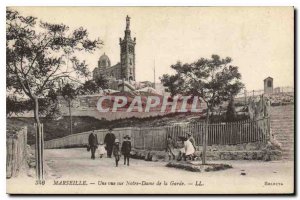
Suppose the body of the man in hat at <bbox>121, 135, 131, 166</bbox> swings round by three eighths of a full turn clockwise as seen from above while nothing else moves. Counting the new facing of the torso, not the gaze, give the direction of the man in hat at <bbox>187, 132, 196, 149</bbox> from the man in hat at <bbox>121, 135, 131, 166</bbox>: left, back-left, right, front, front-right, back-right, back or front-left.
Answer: back-right

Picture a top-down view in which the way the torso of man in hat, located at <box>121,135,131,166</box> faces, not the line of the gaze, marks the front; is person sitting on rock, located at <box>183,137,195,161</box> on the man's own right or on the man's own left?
on the man's own left

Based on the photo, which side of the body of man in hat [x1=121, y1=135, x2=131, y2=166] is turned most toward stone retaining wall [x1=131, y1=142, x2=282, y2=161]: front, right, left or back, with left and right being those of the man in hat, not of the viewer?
left

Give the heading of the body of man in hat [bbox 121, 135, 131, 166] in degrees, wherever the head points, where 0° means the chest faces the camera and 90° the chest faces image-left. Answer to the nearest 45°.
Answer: approximately 0°
